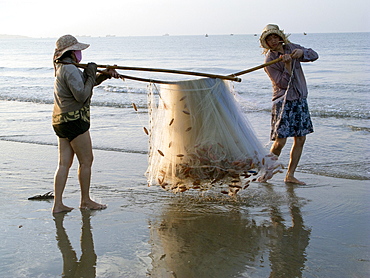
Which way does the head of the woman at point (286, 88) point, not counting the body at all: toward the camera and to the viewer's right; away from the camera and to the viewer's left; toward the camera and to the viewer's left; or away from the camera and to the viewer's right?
toward the camera and to the viewer's left

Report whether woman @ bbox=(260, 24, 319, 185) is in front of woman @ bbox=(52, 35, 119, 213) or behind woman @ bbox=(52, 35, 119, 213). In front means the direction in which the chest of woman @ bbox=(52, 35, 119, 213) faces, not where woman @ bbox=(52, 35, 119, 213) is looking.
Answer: in front

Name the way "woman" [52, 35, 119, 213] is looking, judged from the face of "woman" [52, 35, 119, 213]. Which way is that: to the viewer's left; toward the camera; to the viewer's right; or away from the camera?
to the viewer's right

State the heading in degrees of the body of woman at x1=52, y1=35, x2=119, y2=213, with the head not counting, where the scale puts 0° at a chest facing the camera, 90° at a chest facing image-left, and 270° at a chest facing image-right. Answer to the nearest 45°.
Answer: approximately 270°
